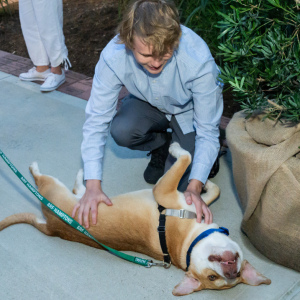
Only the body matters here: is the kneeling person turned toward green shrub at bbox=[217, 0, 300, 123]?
no

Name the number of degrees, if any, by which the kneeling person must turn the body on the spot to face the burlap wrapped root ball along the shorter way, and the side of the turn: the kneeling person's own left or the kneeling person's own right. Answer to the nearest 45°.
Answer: approximately 45° to the kneeling person's own left

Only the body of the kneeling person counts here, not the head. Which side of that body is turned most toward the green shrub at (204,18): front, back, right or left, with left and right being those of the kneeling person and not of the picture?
back

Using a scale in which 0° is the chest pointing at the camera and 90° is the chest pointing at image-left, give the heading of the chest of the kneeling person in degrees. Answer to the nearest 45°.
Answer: approximately 0°
